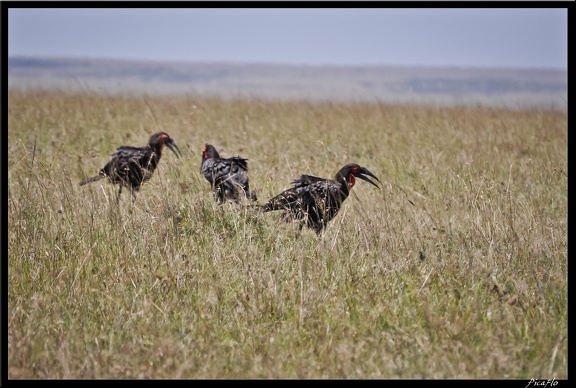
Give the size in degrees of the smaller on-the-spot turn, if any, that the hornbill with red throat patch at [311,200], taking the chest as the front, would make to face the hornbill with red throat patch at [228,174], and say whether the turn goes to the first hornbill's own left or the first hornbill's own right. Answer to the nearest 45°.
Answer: approximately 135° to the first hornbill's own left

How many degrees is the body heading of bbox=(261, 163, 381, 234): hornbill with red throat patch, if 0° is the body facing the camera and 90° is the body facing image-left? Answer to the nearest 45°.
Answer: approximately 270°
